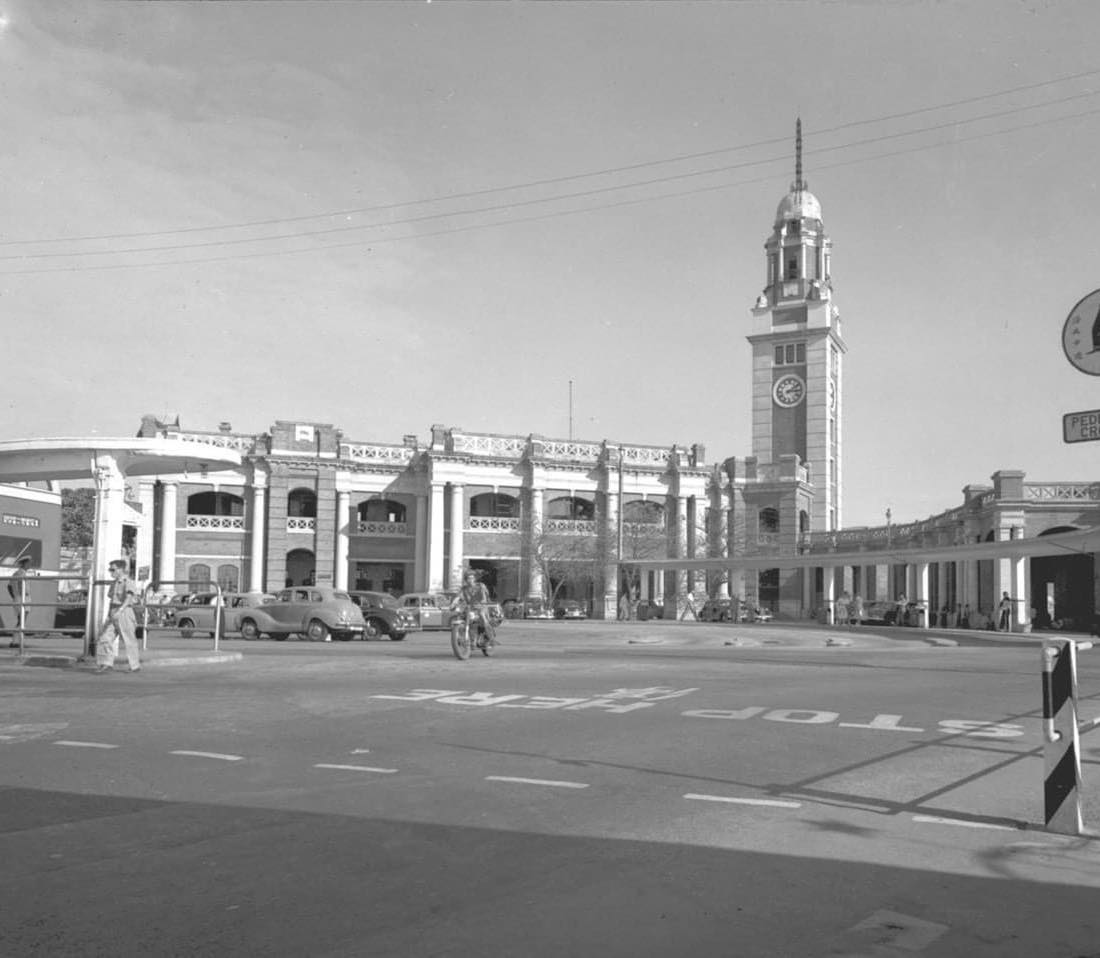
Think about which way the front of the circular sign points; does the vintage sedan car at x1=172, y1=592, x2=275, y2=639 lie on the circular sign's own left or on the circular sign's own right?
on the circular sign's own right

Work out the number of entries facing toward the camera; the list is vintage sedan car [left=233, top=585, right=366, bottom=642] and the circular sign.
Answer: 1

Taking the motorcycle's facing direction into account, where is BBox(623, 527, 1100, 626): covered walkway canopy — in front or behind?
behind

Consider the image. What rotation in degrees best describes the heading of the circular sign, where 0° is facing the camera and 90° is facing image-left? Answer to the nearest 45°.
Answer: approximately 0°

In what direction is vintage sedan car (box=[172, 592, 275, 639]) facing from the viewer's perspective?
to the viewer's left

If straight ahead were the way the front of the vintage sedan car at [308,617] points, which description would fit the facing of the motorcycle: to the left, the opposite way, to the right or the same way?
to the left

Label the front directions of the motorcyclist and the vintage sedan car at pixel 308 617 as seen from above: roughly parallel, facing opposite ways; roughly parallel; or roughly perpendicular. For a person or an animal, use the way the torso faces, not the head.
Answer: roughly perpendicular

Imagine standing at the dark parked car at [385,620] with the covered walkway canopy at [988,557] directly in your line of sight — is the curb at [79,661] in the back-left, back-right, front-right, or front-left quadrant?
back-right

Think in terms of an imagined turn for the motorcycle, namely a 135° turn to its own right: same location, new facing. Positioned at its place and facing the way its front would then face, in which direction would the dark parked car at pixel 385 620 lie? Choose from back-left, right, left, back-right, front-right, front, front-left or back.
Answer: front

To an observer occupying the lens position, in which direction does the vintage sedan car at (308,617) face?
facing away from the viewer and to the left of the viewer
